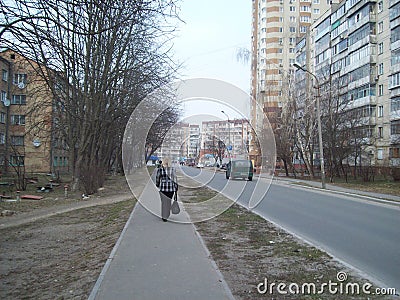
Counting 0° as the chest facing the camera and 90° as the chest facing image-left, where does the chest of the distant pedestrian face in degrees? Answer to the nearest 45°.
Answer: approximately 180°

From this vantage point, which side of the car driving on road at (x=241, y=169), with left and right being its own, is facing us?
back

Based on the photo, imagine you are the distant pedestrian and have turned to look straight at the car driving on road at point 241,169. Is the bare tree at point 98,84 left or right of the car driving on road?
left

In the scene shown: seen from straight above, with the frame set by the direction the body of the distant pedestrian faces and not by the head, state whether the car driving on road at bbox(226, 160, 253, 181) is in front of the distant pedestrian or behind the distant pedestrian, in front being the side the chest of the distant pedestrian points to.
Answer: in front

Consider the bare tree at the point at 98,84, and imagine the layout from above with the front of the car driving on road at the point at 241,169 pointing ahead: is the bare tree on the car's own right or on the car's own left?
on the car's own left

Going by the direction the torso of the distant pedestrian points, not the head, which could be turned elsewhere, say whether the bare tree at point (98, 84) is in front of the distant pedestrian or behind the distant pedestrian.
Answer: in front
